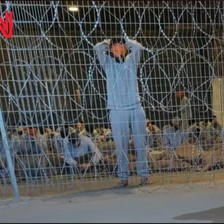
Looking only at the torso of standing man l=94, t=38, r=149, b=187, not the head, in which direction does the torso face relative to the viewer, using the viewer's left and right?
facing the viewer

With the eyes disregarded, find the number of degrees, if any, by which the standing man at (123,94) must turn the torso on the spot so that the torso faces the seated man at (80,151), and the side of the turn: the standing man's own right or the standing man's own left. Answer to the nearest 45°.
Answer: approximately 135° to the standing man's own right

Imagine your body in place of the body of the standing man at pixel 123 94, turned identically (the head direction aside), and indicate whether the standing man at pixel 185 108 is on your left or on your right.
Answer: on your left

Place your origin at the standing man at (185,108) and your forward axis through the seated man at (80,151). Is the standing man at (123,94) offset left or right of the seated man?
left
